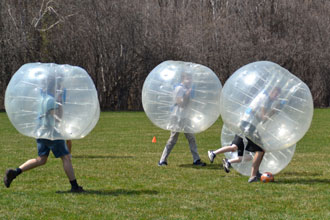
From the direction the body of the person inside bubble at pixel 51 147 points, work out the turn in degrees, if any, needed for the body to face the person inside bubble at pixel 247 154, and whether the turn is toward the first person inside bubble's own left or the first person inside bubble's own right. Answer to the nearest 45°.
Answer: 0° — they already face them

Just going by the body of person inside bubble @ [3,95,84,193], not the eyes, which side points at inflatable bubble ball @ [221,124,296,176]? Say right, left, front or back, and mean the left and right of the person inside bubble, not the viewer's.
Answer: front

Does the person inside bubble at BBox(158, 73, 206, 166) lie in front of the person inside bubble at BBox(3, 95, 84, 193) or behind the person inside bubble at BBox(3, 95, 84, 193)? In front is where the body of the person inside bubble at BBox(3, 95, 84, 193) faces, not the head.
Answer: in front

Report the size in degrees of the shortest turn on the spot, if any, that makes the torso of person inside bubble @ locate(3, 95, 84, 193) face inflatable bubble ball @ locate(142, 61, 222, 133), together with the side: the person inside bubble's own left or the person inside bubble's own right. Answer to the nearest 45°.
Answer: approximately 45° to the person inside bubble's own left

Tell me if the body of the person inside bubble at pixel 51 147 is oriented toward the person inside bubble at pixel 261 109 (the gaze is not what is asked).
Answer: yes

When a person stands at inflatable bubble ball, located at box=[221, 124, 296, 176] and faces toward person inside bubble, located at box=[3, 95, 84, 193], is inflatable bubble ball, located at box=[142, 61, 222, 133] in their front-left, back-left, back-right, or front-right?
front-right
